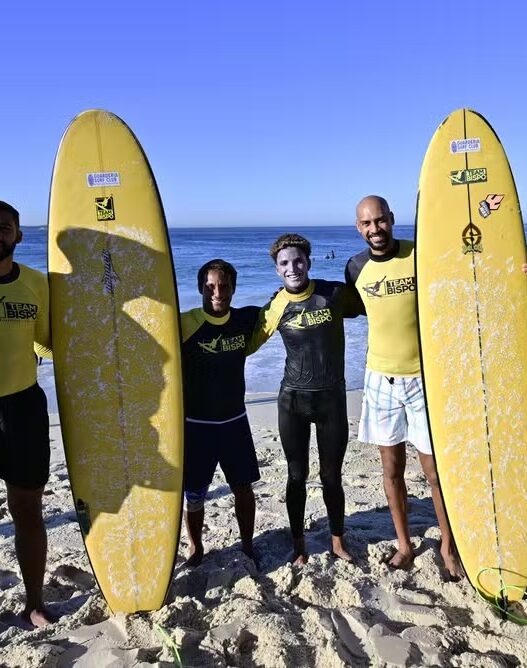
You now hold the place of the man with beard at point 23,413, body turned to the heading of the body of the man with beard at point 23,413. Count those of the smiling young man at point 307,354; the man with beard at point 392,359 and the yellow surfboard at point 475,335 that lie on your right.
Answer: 0

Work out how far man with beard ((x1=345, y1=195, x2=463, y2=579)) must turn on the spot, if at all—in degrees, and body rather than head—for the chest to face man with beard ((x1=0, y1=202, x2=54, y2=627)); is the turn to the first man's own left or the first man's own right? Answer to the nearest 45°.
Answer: approximately 45° to the first man's own right

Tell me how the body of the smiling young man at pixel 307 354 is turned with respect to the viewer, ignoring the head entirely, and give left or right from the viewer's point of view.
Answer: facing the viewer

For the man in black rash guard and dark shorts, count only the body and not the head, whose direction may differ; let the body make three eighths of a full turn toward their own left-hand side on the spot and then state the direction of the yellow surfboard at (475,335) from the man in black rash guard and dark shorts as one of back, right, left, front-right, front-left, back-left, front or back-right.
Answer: front-right

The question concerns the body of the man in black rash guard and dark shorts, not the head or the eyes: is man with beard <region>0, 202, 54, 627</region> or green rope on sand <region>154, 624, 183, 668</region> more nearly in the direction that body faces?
the green rope on sand

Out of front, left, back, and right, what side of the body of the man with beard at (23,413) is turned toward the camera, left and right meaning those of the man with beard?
front

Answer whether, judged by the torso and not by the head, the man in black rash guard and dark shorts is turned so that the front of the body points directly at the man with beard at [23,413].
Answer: no

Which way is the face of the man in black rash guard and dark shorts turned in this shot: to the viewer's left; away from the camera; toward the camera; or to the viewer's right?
toward the camera

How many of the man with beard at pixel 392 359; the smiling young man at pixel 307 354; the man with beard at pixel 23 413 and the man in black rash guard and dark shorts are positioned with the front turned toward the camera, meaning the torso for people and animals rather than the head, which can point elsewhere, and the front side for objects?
4

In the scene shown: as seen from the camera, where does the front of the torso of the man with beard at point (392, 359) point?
toward the camera

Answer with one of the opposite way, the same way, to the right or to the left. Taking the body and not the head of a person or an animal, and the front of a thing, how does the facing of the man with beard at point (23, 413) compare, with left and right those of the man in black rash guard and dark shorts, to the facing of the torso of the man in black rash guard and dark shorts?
the same way

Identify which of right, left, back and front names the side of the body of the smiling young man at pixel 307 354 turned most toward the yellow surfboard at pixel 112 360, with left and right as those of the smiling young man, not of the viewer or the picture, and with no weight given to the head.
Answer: right

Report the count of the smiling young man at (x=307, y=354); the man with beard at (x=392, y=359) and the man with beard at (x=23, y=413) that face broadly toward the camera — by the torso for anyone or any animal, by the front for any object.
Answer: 3

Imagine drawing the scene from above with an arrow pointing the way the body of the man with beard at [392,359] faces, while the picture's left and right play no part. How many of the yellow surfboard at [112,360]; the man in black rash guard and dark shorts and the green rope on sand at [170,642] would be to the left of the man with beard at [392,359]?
0

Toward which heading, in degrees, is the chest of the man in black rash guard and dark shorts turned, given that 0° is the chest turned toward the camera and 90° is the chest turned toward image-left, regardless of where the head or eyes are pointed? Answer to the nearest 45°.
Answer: approximately 0°
